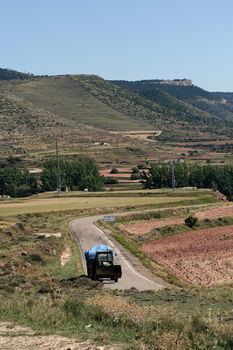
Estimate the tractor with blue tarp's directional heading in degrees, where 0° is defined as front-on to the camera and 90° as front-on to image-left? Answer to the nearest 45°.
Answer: approximately 315°
